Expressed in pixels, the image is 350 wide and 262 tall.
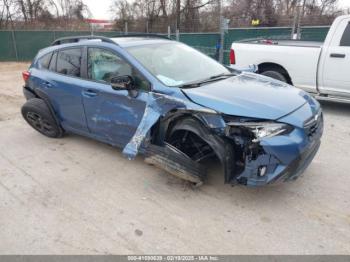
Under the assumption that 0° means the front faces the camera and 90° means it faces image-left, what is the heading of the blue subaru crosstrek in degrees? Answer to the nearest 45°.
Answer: approximately 315°

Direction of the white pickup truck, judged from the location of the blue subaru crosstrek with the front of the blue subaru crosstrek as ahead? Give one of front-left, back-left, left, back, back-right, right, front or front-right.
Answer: left
